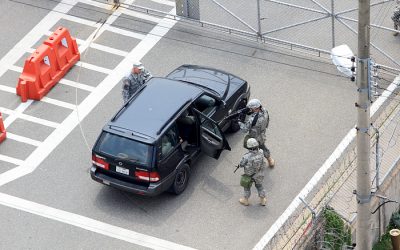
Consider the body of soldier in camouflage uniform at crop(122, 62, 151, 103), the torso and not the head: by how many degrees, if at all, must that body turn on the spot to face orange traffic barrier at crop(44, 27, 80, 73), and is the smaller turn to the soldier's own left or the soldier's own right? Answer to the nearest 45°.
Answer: approximately 180°

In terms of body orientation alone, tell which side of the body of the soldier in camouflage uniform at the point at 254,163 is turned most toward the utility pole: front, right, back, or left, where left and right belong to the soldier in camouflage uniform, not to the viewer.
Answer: back

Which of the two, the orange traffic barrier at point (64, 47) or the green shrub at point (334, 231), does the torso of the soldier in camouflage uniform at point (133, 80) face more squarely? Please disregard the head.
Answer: the green shrub

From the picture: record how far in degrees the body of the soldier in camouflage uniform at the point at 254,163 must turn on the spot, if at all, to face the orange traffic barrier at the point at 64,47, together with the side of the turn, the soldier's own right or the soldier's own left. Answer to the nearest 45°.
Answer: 0° — they already face it

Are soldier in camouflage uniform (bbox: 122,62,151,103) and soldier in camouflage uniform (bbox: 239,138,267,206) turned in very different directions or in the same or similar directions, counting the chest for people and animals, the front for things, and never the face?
very different directions

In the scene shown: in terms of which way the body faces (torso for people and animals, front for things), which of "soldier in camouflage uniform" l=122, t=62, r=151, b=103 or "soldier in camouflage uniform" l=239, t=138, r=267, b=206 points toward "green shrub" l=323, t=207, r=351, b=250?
"soldier in camouflage uniform" l=122, t=62, r=151, b=103

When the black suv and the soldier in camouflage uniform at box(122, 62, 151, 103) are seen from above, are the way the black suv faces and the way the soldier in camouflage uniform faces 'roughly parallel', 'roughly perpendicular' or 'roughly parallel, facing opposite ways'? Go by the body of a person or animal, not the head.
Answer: roughly perpendicular

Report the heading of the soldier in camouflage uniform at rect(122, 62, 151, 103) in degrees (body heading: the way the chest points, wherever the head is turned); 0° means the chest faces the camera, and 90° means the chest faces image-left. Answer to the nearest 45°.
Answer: approximately 315°

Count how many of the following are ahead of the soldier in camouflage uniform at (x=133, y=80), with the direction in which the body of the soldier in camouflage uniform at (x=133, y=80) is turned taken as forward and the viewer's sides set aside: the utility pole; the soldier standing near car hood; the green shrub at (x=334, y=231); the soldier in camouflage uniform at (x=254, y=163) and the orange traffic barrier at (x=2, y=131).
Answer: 4

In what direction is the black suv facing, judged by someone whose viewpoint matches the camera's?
facing away from the viewer and to the right of the viewer

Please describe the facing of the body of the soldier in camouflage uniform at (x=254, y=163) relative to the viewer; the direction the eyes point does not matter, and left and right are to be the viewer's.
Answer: facing away from the viewer and to the left of the viewer

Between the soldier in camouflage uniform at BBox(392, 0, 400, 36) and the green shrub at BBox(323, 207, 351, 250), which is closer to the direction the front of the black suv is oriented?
the soldier in camouflage uniform
